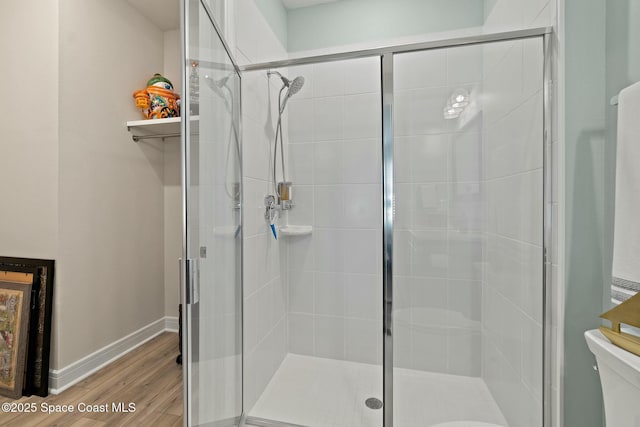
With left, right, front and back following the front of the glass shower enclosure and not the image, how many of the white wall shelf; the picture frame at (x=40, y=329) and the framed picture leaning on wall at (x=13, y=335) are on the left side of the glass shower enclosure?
0

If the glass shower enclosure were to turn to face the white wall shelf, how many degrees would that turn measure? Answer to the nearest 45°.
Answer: approximately 90° to its right

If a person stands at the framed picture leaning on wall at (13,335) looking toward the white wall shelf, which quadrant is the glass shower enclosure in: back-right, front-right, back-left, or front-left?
front-right

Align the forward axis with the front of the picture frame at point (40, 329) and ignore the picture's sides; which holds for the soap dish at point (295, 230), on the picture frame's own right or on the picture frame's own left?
on the picture frame's own left

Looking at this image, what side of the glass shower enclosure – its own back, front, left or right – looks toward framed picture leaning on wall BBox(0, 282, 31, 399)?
right

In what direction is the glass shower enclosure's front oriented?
toward the camera
